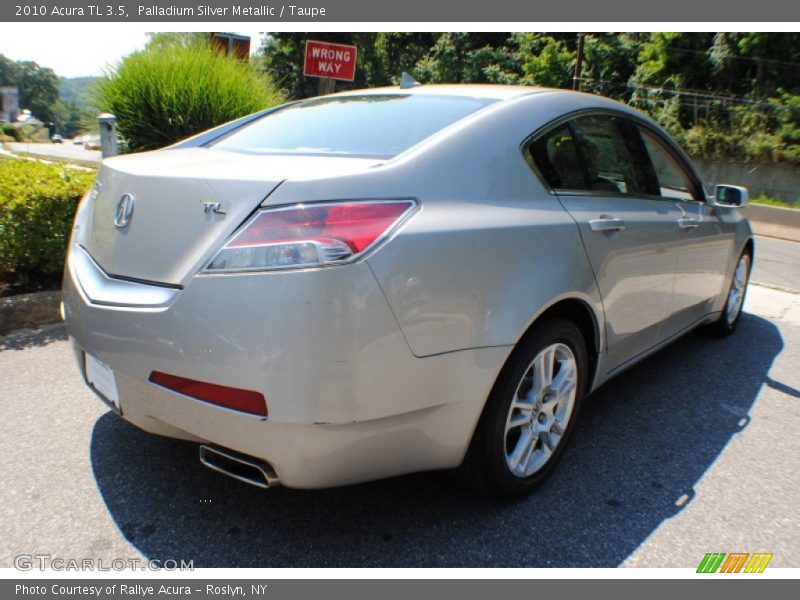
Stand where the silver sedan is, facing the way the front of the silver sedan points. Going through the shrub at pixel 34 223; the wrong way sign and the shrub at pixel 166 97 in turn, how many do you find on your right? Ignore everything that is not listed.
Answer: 0

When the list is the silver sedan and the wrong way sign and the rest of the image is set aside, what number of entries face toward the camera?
1

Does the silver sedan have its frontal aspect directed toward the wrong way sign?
no

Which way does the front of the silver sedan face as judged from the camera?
facing away from the viewer and to the right of the viewer

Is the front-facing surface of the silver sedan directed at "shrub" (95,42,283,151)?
no

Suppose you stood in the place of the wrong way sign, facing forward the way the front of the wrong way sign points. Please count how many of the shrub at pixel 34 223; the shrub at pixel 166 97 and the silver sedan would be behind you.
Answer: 0

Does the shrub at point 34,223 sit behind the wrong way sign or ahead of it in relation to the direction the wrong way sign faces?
ahead

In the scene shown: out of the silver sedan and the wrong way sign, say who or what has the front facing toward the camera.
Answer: the wrong way sign

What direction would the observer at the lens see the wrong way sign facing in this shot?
facing the viewer

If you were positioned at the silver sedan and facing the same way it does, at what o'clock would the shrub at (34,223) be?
The shrub is roughly at 9 o'clock from the silver sedan.

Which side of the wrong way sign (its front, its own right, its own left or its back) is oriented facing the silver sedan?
front

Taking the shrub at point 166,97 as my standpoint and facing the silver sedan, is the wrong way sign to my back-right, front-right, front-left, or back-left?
back-left

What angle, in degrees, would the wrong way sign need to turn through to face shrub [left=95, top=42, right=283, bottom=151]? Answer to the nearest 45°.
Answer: approximately 45° to its right
